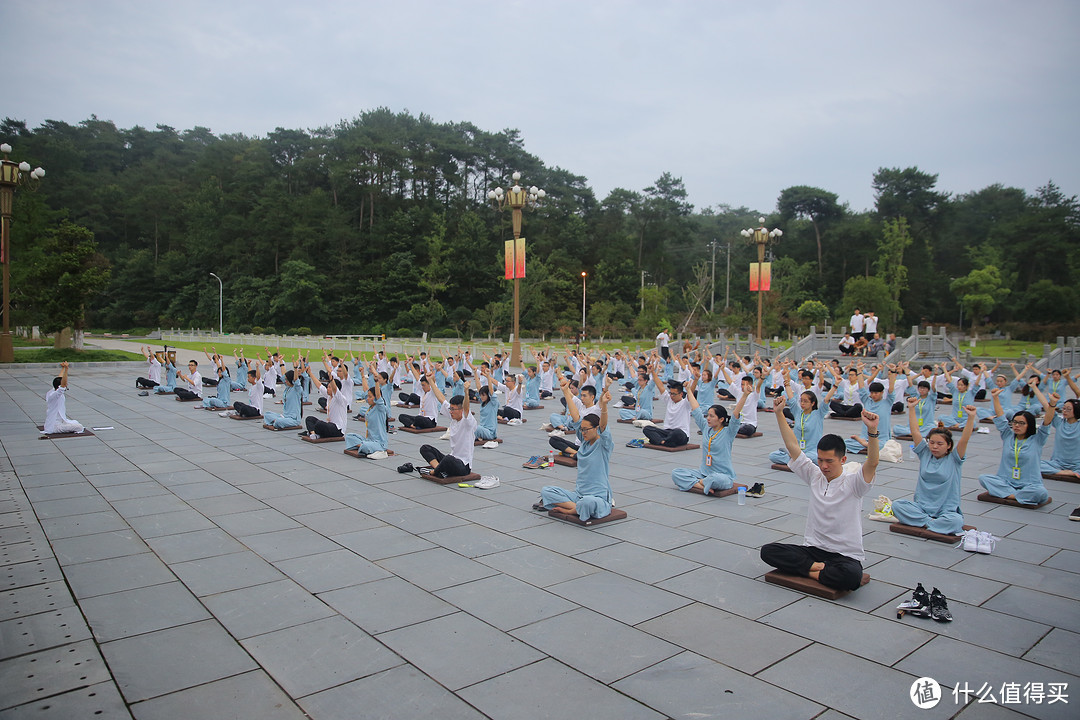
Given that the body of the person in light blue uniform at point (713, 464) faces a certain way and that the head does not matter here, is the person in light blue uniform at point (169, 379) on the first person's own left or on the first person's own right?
on the first person's own right

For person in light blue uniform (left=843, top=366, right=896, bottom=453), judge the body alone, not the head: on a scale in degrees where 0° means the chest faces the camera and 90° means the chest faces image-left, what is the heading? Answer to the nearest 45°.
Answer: approximately 45°

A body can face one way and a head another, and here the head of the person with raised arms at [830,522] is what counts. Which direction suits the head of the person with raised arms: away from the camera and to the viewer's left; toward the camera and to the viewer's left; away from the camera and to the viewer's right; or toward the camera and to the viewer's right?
toward the camera and to the viewer's left

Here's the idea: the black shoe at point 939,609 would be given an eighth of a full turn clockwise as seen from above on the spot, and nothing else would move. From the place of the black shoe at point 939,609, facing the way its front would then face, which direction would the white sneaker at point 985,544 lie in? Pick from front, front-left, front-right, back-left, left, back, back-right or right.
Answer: back

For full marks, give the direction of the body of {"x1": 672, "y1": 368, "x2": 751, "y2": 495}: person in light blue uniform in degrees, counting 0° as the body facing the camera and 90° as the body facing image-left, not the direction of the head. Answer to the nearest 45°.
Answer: approximately 45°
